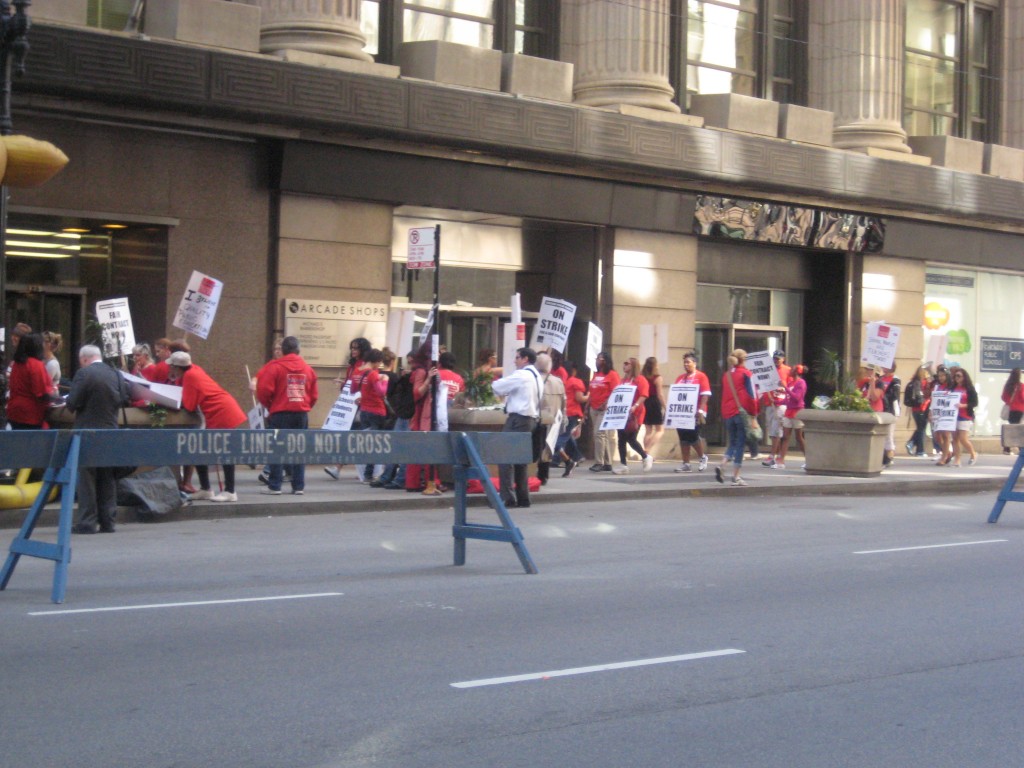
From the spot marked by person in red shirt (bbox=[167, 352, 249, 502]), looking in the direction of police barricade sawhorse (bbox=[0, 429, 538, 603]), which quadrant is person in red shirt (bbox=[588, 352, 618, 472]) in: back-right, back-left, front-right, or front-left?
back-left

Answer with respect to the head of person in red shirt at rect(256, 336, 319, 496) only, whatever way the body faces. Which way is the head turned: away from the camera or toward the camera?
away from the camera

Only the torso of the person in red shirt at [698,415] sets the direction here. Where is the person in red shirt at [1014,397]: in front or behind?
behind

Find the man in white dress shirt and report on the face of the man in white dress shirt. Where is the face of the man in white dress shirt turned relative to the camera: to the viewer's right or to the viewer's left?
to the viewer's left

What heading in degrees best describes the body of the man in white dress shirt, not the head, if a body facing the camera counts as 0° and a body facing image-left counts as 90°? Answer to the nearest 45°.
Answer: approximately 90°

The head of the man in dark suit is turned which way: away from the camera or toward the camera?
away from the camera
